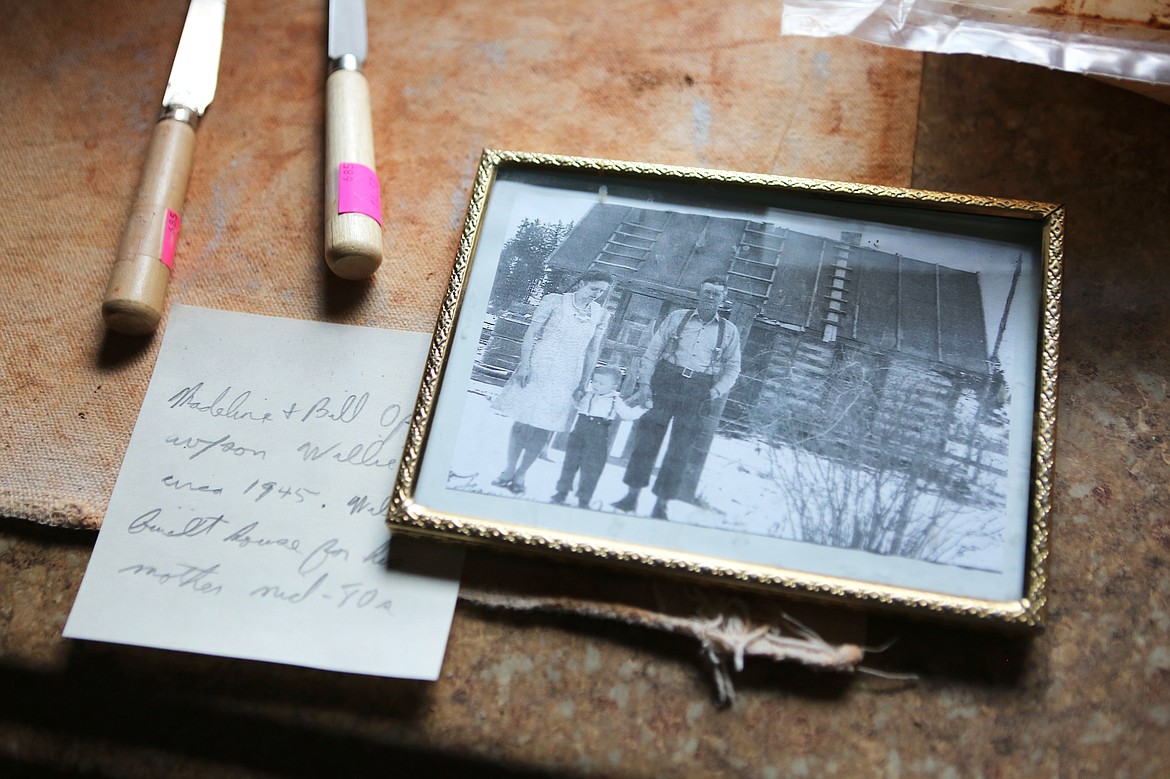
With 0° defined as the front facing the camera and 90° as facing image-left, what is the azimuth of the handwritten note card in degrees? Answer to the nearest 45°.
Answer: approximately 0°
